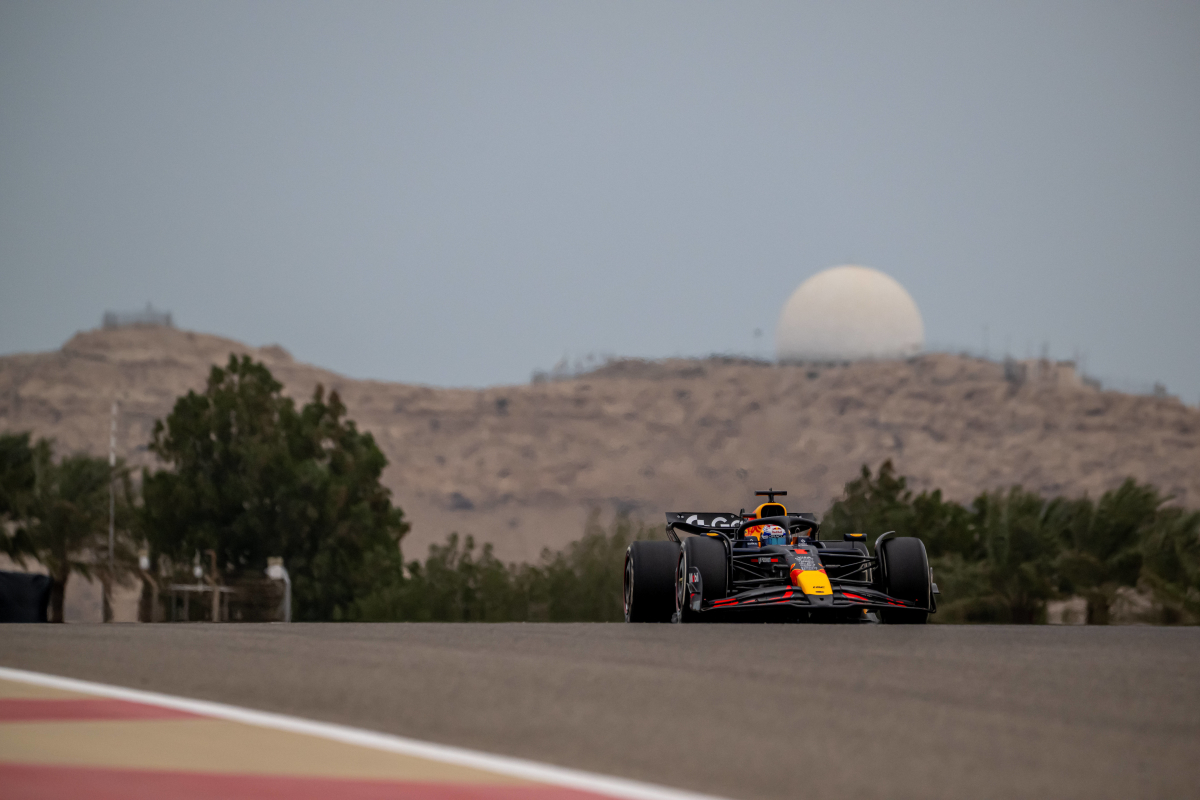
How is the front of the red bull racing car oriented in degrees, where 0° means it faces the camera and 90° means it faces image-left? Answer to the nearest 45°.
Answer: approximately 0°
